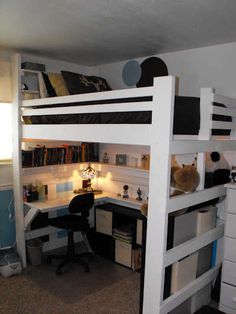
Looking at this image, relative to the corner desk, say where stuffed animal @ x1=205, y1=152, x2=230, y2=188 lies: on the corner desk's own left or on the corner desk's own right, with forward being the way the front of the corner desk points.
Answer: on the corner desk's own left
